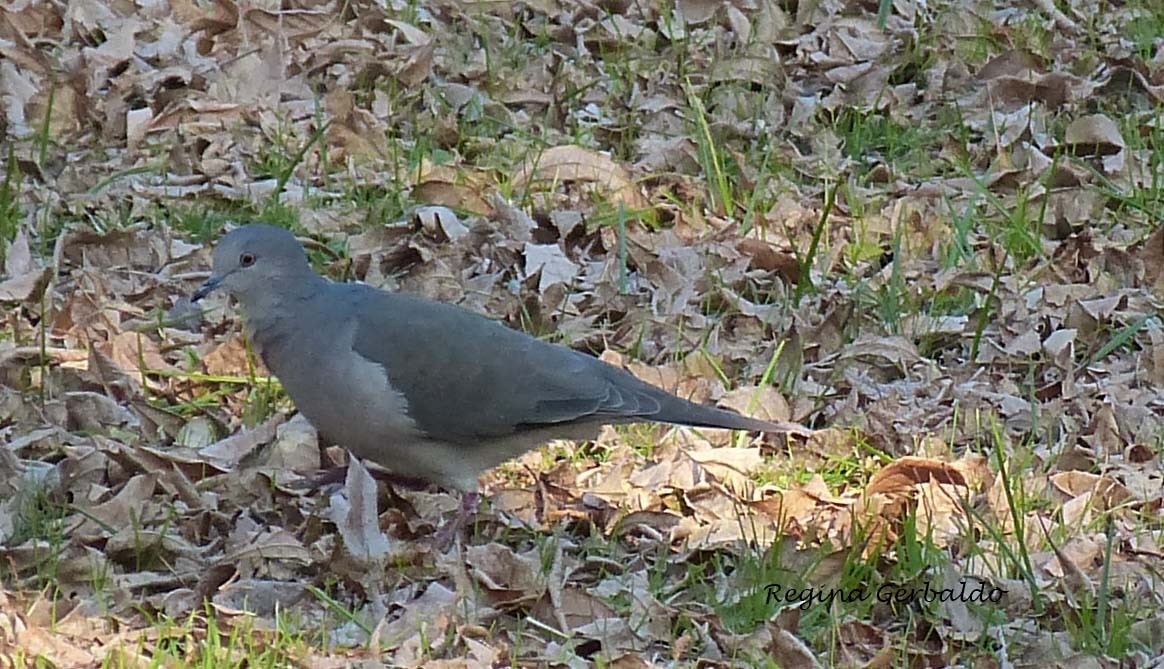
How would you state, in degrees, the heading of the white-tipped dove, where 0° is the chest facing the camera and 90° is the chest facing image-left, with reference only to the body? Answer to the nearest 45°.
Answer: approximately 90°

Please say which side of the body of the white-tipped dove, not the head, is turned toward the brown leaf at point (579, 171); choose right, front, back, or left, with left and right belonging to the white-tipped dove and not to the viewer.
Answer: right
